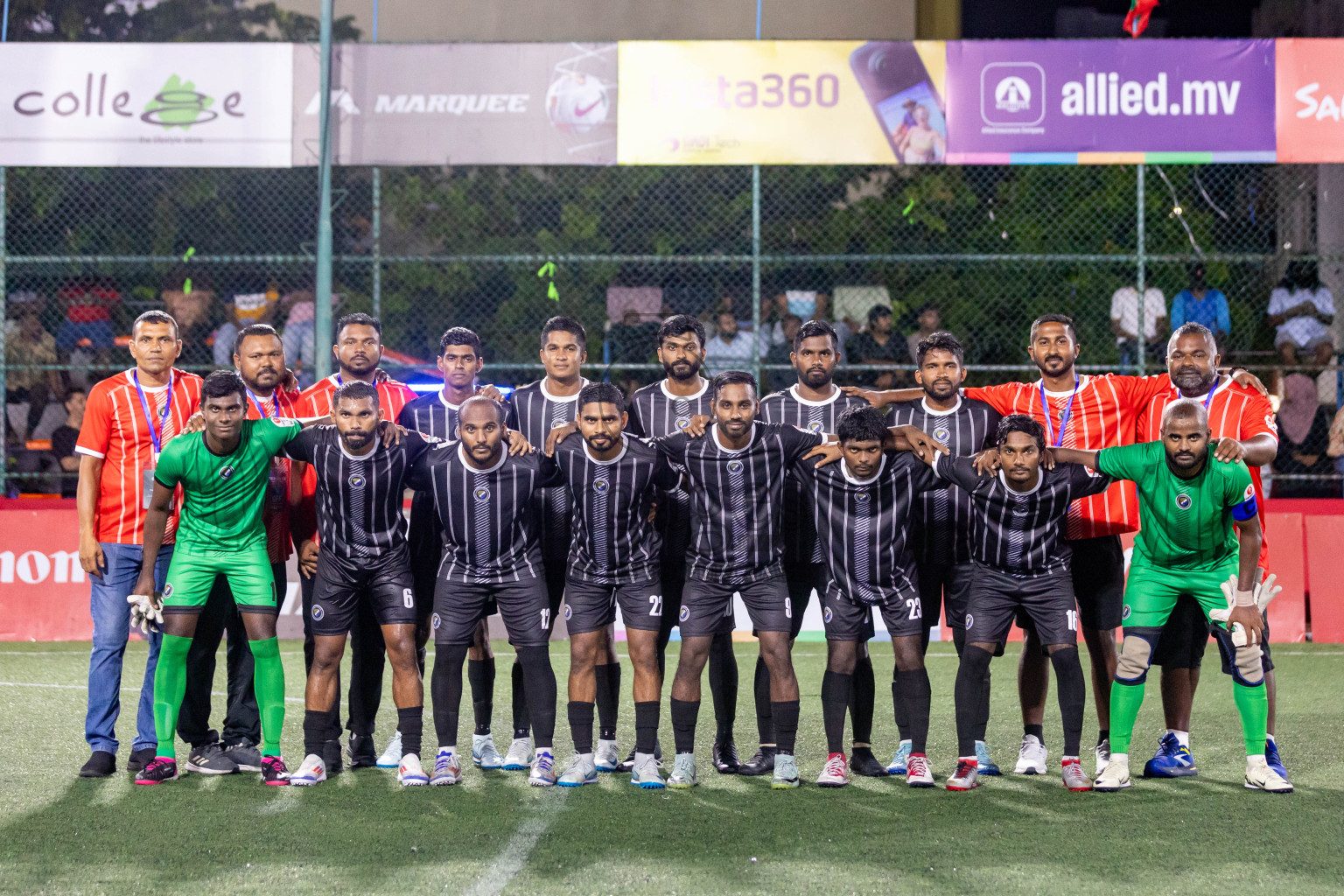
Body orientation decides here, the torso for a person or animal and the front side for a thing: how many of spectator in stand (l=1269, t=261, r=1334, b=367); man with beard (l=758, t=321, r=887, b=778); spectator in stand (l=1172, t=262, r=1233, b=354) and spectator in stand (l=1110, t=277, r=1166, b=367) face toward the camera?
4

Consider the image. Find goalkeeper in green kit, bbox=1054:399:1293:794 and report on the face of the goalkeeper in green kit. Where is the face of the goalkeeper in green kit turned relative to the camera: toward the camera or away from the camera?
toward the camera

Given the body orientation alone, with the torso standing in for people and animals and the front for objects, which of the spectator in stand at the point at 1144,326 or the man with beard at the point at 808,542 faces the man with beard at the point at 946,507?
the spectator in stand

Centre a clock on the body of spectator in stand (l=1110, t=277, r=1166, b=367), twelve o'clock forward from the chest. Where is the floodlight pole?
The floodlight pole is roughly at 2 o'clock from the spectator in stand.

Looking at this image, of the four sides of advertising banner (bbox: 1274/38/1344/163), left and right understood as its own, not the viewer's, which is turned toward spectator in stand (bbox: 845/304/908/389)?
right

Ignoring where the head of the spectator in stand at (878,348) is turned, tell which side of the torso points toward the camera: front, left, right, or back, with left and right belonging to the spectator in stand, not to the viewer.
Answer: front

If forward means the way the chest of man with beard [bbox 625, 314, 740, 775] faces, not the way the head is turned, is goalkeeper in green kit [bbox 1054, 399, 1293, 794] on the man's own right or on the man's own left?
on the man's own left

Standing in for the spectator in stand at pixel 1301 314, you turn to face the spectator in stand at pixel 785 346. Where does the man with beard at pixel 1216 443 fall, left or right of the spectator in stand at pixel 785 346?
left

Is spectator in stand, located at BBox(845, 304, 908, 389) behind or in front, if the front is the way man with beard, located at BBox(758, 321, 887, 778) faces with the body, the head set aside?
behind

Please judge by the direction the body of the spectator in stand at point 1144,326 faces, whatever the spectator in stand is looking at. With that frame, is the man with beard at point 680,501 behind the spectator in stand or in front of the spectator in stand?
in front

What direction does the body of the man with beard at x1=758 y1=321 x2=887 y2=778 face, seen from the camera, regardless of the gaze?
toward the camera

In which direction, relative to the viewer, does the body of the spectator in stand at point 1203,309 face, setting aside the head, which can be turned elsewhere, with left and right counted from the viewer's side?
facing the viewer

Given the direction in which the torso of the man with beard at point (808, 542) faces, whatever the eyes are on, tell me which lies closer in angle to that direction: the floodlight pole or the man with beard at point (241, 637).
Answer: the man with beard

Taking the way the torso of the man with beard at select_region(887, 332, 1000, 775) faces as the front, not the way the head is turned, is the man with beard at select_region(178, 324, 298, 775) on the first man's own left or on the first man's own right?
on the first man's own right

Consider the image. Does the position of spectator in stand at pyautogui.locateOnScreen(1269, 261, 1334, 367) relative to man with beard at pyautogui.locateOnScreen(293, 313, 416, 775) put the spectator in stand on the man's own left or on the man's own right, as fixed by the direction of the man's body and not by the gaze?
on the man's own left
